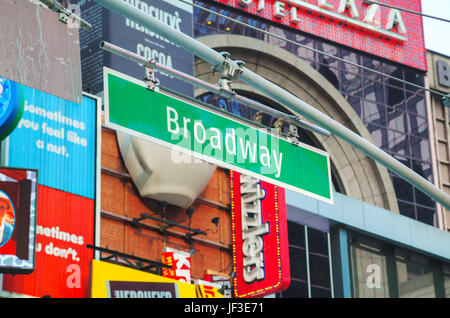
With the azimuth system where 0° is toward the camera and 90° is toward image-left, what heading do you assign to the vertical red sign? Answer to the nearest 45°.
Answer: approximately 45°

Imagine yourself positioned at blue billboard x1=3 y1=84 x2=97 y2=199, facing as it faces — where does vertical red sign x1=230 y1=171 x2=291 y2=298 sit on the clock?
The vertical red sign is roughly at 10 o'clock from the blue billboard.

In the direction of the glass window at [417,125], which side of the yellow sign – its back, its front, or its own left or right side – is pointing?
left

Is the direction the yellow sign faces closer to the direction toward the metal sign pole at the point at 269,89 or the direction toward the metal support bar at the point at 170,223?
the metal sign pole

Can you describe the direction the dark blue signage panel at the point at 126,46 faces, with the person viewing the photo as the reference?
facing the viewer and to the right of the viewer

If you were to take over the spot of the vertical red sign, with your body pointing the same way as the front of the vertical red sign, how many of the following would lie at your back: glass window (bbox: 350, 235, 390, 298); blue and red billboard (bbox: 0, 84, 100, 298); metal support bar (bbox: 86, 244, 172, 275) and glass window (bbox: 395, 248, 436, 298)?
2

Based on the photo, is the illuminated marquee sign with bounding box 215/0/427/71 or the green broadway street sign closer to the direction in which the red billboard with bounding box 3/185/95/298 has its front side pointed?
the green broadway street sign
